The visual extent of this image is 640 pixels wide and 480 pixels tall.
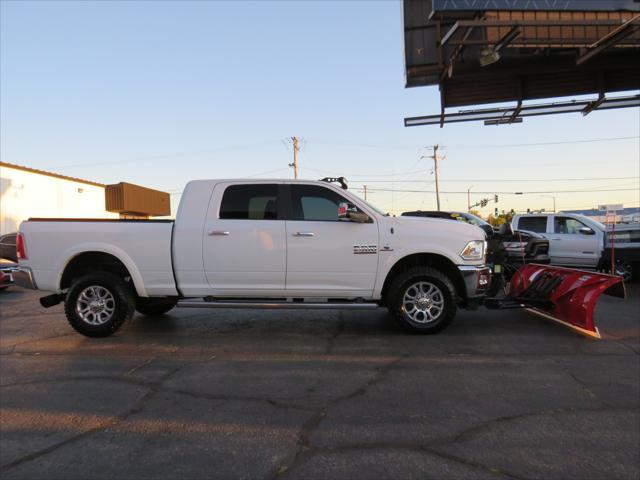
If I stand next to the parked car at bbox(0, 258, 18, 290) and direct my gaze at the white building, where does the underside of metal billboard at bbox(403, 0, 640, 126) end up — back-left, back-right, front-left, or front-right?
back-right

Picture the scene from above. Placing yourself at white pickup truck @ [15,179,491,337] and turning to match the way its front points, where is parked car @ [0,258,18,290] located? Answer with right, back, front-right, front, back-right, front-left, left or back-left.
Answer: back-left

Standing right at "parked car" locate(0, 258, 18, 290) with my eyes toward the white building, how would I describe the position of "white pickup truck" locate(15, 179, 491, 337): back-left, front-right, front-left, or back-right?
back-right

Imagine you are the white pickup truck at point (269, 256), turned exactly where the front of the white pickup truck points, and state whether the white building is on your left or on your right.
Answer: on your left

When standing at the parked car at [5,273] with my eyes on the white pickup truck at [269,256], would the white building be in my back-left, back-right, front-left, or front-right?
back-left

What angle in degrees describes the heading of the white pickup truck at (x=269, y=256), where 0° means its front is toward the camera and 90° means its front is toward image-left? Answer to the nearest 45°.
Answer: approximately 270°

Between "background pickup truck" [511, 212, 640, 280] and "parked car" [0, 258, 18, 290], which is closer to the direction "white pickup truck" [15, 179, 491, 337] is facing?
the background pickup truck

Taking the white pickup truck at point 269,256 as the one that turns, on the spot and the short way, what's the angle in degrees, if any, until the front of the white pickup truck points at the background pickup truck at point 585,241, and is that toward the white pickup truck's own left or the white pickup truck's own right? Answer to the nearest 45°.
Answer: approximately 45° to the white pickup truck's own left

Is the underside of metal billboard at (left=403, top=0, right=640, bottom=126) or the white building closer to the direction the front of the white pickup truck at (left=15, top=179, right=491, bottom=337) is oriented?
the underside of metal billboard
